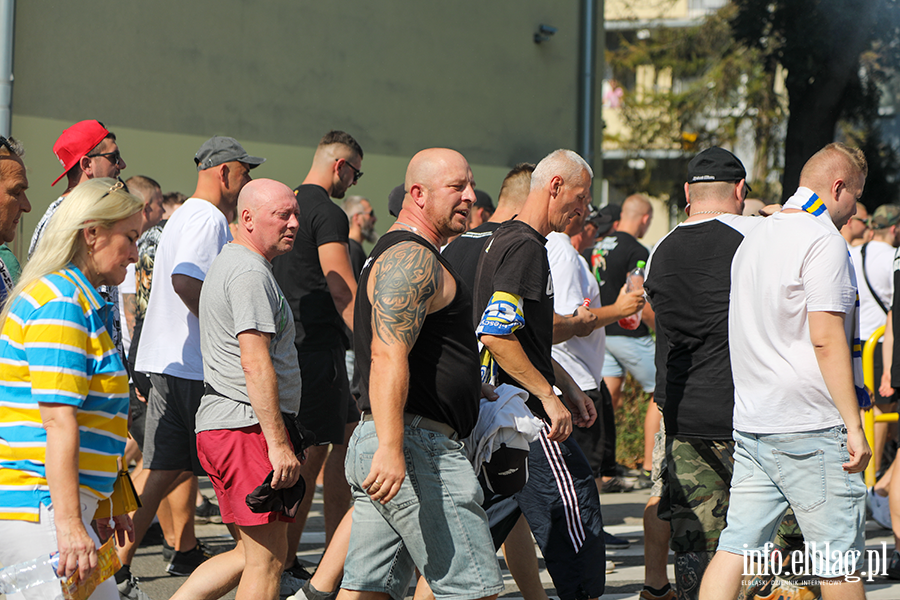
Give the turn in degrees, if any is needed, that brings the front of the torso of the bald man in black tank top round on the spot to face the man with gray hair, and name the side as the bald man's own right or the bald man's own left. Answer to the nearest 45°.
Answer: approximately 45° to the bald man's own left

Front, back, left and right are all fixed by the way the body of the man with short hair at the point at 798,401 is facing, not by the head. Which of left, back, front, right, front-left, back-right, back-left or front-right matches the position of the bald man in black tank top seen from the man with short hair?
back

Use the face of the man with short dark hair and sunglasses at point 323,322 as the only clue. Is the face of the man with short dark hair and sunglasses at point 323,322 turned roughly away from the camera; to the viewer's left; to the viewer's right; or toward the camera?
to the viewer's right

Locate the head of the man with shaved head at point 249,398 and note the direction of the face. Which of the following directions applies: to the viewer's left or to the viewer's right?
to the viewer's right

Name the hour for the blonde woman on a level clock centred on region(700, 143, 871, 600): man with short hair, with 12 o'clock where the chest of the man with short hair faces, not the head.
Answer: The blonde woman is roughly at 6 o'clock from the man with short hair.

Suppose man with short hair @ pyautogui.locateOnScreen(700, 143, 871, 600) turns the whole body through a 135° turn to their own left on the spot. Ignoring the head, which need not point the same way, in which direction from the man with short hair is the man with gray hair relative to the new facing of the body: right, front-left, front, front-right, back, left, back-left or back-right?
front

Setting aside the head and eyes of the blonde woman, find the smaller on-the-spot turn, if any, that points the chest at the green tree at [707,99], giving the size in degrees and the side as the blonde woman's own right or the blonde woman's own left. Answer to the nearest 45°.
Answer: approximately 45° to the blonde woman's own left

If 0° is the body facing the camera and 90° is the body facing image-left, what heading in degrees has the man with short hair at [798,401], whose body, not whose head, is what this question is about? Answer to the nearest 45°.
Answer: approximately 225°

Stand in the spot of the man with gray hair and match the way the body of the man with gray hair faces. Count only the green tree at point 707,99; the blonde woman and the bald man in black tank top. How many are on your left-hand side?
1
